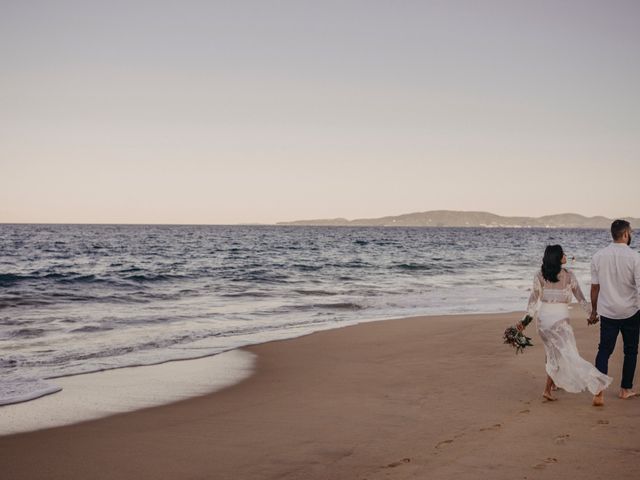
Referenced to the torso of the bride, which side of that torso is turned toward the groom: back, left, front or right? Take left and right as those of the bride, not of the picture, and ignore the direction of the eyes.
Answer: right

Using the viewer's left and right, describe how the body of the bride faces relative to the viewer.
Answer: facing away from the viewer
